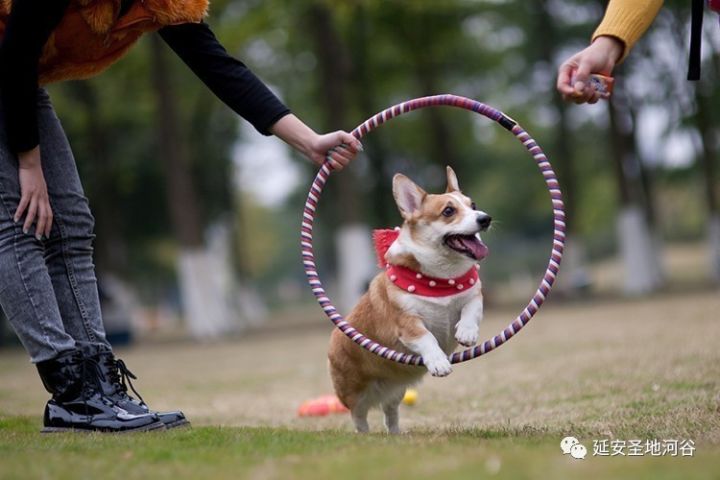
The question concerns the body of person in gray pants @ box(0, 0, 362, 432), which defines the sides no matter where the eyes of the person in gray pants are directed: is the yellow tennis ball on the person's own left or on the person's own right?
on the person's own left

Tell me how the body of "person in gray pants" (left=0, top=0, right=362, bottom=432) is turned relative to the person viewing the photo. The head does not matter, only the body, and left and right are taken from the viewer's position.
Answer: facing to the right of the viewer

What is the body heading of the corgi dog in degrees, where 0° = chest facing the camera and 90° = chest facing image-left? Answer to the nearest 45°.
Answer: approximately 315°

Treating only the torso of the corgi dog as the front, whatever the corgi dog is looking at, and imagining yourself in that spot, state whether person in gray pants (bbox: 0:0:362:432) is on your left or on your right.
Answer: on your right
